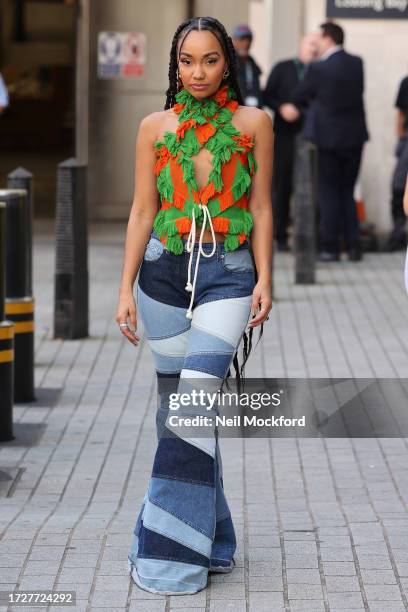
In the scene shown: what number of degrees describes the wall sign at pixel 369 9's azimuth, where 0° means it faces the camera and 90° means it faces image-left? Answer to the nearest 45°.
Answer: approximately 0°

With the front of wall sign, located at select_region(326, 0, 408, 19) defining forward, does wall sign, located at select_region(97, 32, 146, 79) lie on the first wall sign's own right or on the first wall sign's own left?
on the first wall sign's own right

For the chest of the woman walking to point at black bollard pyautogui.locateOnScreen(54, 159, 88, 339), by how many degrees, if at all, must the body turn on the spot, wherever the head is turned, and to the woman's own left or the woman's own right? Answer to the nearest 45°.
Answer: approximately 180°

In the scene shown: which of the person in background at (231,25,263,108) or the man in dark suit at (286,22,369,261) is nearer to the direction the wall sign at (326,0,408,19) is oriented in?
the man in dark suit

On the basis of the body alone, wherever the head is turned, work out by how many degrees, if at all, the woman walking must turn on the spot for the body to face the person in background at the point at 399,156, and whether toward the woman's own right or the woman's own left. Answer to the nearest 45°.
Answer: approximately 180°

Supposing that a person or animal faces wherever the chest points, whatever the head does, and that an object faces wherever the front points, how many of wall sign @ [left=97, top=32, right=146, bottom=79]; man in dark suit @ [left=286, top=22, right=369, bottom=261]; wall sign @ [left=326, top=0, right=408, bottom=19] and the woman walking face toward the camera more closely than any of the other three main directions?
3

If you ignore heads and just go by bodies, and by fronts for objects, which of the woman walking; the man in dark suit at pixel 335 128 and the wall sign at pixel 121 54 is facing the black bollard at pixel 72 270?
the wall sign

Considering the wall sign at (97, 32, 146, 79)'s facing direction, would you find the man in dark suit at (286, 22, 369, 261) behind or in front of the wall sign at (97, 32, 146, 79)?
in front

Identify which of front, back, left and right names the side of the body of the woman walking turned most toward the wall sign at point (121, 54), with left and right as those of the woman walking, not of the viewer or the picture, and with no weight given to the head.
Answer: back

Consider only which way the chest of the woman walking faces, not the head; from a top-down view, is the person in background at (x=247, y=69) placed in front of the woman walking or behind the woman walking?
behind
